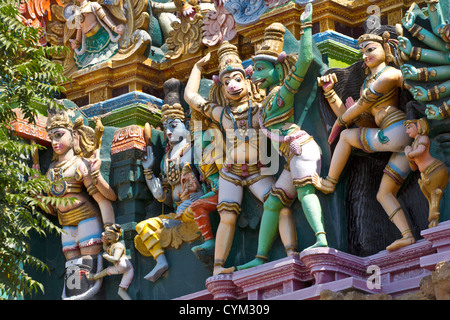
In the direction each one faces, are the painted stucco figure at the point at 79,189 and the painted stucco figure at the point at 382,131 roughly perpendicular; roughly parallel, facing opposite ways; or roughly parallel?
roughly parallel

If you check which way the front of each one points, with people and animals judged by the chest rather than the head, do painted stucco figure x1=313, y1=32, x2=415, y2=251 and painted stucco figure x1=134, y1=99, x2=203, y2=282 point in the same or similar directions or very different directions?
same or similar directions

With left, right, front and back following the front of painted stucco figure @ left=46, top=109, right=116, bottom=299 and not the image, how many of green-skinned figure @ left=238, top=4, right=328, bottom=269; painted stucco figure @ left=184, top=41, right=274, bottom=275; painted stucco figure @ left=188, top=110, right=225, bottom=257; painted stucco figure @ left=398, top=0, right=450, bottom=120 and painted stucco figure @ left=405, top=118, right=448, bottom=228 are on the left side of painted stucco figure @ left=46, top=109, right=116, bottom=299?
5

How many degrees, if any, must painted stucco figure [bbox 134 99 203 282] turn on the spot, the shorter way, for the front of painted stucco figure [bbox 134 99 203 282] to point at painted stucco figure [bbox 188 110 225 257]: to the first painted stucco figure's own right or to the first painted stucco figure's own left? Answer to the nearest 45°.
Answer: approximately 90° to the first painted stucco figure's own left

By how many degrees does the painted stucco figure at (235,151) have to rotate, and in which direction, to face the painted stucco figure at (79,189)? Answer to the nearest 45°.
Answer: approximately 135° to its right

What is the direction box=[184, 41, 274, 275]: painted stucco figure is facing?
toward the camera
